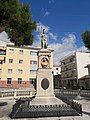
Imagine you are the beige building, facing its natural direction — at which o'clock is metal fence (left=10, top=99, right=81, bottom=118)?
The metal fence is roughly at 12 o'clock from the beige building.

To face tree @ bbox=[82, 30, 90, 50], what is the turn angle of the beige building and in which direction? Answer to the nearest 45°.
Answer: approximately 45° to its left

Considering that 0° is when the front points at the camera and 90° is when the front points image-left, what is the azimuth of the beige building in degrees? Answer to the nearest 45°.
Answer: approximately 0°

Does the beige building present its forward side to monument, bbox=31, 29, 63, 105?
yes
